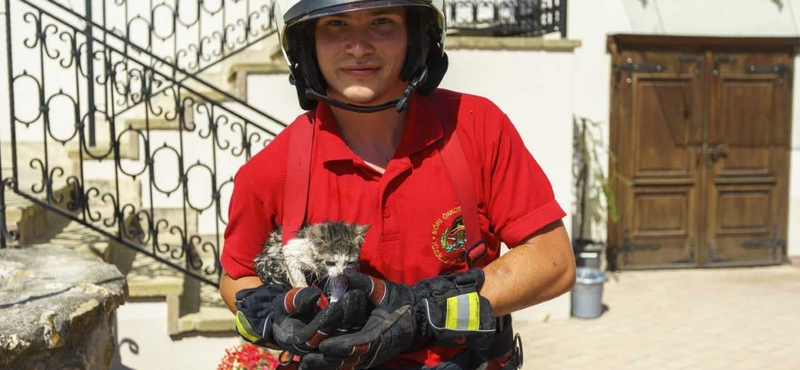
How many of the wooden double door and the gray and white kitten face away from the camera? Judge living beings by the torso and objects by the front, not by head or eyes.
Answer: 0

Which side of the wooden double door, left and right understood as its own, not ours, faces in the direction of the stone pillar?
front

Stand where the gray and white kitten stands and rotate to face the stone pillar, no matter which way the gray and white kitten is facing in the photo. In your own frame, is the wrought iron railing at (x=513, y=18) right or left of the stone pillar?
right

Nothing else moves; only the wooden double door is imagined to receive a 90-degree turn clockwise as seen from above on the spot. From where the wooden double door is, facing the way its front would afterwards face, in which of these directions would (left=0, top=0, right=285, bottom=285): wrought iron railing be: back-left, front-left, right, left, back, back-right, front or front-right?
front-left

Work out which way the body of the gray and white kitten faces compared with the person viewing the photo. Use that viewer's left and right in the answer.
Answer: facing the viewer and to the right of the viewer

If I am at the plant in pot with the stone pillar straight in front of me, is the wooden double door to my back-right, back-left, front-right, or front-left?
back-left

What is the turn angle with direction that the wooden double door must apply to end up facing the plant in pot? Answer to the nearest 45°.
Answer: approximately 45° to its right

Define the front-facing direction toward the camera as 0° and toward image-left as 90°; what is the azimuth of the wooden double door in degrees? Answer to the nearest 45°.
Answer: approximately 0°
